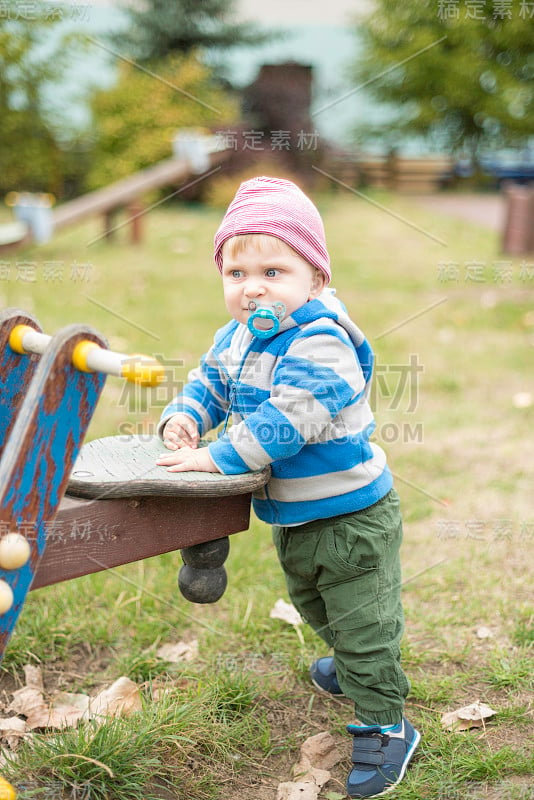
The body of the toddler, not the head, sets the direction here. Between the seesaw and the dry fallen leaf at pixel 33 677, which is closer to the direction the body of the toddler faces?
the seesaw

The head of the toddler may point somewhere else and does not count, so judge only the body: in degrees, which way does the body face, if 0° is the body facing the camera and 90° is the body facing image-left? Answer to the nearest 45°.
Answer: approximately 45°

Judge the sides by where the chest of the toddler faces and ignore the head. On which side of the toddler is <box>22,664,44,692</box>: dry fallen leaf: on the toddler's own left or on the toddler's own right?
on the toddler's own right

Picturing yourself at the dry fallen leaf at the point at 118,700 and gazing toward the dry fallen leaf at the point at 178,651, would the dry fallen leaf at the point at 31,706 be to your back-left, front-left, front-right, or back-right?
back-left

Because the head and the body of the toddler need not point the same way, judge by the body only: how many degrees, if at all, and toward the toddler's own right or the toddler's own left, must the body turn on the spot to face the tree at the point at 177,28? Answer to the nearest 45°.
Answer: approximately 135° to the toddler's own right

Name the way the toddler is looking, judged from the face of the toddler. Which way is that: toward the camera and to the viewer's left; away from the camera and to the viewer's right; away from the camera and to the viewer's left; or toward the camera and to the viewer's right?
toward the camera and to the viewer's left

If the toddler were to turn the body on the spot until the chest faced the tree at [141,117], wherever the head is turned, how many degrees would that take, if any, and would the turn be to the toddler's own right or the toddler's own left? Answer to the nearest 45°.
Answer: approximately 135° to the toddler's own right

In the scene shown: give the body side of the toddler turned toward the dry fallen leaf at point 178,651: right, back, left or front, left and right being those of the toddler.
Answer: right
